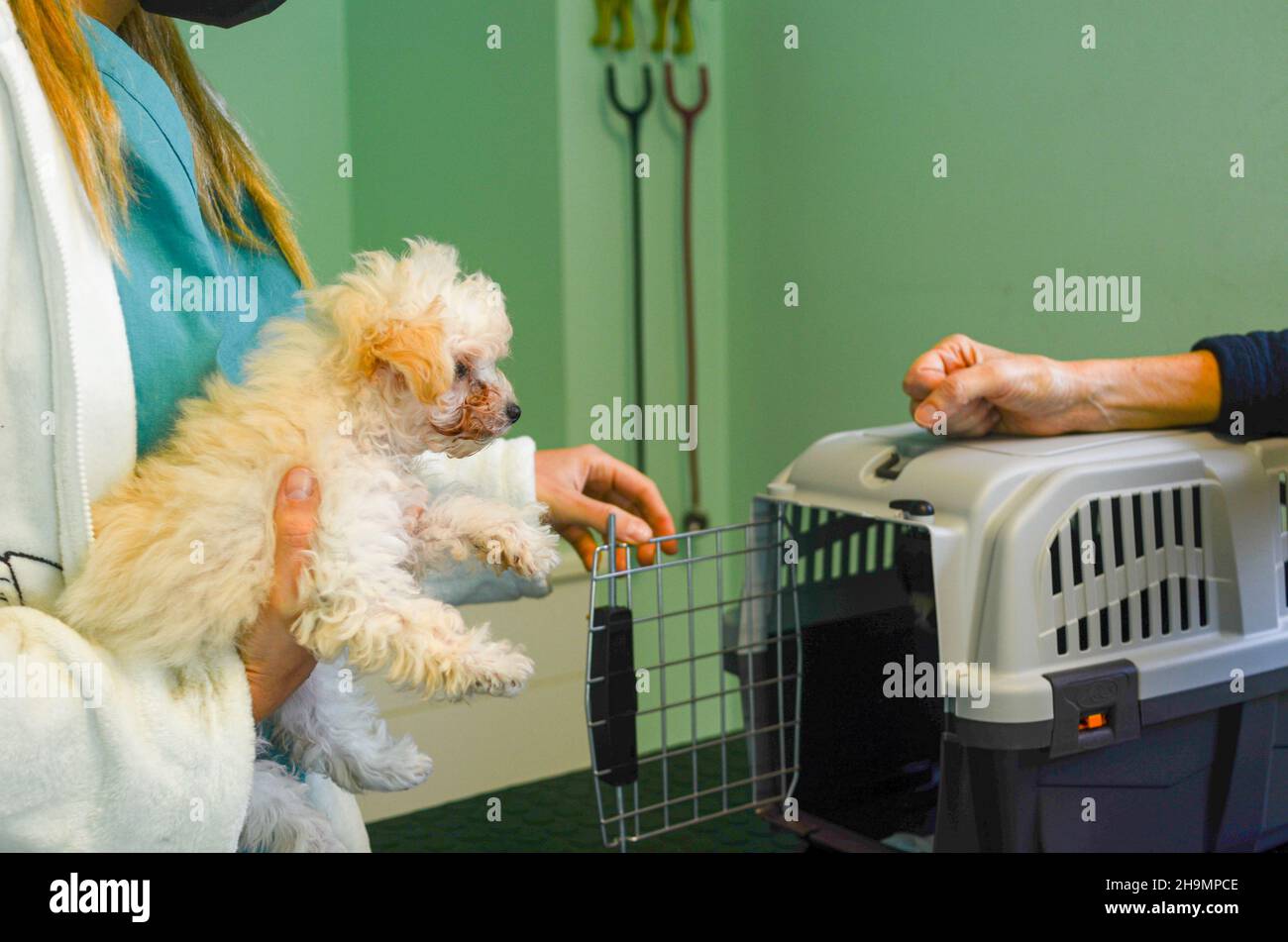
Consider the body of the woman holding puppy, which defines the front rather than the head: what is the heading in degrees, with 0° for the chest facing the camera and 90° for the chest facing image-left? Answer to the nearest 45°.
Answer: approximately 315°

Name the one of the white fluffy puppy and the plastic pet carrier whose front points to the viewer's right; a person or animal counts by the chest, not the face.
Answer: the white fluffy puppy

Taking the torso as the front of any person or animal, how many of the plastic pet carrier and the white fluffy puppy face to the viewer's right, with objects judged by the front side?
1

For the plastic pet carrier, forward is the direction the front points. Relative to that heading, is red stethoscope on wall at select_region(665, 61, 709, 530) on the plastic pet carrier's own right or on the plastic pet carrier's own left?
on the plastic pet carrier's own right

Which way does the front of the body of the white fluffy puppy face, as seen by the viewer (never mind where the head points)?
to the viewer's right
